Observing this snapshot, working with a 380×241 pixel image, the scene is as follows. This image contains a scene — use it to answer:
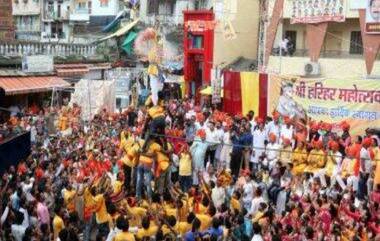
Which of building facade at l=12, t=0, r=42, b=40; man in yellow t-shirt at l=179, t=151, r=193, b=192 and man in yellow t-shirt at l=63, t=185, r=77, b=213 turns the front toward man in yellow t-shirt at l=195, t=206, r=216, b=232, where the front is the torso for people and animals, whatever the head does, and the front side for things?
the building facade

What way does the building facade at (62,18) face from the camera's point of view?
toward the camera

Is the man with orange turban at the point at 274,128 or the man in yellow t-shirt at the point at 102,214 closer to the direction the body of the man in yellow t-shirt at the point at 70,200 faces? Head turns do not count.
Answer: the man with orange turban

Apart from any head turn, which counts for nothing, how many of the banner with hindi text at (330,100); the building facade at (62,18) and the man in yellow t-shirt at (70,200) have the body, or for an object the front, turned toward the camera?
2

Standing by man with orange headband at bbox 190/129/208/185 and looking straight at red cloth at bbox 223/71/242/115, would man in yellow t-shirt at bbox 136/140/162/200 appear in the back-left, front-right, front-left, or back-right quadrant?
back-left

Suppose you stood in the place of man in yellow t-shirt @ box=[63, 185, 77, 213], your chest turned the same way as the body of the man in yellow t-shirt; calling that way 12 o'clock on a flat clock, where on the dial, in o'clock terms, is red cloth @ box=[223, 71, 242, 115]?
The red cloth is roughly at 1 o'clock from the man in yellow t-shirt.

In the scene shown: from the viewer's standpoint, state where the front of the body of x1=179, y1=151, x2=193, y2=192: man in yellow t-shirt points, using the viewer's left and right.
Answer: facing away from the viewer

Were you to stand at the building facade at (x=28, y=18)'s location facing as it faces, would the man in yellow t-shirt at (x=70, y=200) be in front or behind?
in front

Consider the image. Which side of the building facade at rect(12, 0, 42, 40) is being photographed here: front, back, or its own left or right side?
front

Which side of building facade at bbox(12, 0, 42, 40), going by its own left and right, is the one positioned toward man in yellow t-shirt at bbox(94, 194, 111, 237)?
front

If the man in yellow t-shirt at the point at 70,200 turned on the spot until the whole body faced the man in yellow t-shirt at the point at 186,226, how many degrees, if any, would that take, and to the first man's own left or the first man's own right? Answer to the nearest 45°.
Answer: approximately 135° to the first man's own right

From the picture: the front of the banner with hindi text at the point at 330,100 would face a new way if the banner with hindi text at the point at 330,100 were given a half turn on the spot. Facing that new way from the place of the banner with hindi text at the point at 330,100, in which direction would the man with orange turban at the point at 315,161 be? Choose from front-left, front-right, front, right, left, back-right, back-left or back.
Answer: back

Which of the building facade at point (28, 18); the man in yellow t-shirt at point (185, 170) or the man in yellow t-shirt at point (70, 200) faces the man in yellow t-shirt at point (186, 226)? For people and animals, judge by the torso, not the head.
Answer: the building facade

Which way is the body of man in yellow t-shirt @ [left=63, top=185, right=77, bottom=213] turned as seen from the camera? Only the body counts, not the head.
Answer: away from the camera

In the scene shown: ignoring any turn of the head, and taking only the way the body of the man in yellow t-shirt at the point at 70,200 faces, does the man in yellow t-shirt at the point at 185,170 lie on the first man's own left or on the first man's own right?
on the first man's own right

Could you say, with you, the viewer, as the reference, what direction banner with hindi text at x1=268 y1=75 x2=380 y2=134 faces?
facing the viewer
